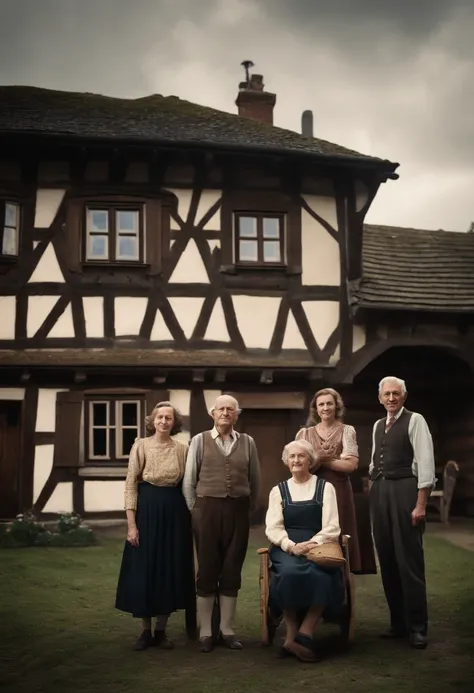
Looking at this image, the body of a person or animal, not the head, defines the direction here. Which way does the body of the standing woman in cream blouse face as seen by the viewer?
toward the camera

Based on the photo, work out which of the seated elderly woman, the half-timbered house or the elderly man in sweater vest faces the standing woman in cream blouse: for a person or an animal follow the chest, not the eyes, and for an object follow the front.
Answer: the half-timbered house

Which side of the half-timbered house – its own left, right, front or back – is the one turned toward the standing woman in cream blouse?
front

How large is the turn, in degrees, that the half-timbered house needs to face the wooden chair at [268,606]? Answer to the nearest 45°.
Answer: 0° — it already faces it

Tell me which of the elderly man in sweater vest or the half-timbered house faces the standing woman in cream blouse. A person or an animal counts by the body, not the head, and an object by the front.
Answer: the half-timbered house

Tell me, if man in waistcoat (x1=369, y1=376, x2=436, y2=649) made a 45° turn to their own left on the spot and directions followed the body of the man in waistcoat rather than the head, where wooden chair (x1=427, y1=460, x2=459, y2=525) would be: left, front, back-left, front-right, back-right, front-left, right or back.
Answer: back

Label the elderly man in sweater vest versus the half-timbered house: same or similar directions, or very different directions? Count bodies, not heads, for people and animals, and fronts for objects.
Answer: same or similar directions

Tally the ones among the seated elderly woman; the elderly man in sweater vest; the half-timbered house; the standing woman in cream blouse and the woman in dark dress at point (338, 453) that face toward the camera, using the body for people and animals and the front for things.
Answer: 5

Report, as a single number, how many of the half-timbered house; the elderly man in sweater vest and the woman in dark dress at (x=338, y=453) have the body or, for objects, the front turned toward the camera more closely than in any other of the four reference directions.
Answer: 3

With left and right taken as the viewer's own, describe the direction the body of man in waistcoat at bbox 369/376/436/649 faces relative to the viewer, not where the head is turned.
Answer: facing the viewer and to the left of the viewer

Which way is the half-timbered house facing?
toward the camera

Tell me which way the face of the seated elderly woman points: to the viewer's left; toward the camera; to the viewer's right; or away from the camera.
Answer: toward the camera

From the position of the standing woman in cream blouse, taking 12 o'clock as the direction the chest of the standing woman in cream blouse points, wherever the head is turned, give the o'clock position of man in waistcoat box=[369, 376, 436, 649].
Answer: The man in waistcoat is roughly at 9 o'clock from the standing woman in cream blouse.

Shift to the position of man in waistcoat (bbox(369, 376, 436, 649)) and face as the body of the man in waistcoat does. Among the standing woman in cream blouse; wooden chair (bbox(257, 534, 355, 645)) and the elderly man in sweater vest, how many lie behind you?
0

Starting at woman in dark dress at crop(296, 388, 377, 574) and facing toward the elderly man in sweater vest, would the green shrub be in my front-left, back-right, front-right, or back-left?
front-right

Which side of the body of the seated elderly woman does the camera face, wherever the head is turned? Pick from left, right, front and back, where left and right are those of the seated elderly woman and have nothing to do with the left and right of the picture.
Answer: front

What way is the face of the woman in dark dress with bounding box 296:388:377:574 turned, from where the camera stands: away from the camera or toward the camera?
toward the camera

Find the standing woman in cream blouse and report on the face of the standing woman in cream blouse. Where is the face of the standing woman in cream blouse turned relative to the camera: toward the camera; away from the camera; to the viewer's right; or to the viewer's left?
toward the camera

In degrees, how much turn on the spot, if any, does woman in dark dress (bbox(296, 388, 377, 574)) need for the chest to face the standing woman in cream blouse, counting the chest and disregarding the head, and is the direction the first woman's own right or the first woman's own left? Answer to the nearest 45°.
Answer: approximately 90° to the first woman's own right

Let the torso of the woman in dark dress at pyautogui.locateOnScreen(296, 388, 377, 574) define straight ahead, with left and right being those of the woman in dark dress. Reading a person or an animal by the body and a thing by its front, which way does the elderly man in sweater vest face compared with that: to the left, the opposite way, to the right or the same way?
the same way
